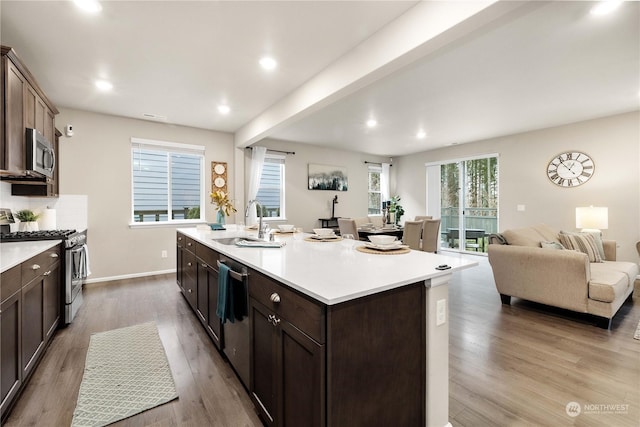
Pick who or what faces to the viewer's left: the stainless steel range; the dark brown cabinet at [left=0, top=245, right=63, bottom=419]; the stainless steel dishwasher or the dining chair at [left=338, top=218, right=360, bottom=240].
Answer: the stainless steel dishwasher

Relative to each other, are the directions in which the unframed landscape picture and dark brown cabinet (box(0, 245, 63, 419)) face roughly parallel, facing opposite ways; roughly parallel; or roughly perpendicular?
roughly perpendicular

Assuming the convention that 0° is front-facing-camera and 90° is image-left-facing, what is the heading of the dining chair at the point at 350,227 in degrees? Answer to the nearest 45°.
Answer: approximately 225°

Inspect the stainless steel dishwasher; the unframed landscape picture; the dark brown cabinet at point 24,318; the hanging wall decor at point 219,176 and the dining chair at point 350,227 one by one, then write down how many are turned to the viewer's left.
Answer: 1

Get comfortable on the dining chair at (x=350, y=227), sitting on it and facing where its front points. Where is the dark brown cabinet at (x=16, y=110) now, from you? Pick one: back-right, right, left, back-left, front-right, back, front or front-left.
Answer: back

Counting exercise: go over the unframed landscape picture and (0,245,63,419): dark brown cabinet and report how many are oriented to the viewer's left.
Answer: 0

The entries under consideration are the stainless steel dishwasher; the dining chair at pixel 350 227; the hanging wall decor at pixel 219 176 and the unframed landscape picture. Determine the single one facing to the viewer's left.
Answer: the stainless steel dishwasher

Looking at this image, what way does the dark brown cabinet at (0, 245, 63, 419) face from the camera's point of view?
to the viewer's right

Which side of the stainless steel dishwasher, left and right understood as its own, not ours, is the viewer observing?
left

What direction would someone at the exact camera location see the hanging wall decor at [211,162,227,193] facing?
facing the viewer

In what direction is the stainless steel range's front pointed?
to the viewer's right

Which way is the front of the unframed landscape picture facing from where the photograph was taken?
facing the viewer and to the right of the viewer

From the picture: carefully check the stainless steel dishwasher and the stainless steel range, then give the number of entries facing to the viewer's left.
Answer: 1

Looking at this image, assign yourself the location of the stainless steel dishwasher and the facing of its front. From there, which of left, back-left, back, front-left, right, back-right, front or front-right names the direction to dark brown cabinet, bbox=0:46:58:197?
front-right

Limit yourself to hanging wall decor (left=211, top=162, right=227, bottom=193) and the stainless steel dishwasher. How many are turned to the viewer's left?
1

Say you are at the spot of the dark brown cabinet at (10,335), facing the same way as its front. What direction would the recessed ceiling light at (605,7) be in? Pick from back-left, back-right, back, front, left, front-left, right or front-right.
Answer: front-right

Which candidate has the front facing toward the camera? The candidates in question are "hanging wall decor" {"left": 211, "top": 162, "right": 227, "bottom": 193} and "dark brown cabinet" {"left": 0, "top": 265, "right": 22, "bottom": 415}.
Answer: the hanging wall decor

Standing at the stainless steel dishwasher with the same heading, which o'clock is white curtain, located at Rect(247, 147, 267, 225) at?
The white curtain is roughly at 3 o'clock from the stainless steel dishwasher.
